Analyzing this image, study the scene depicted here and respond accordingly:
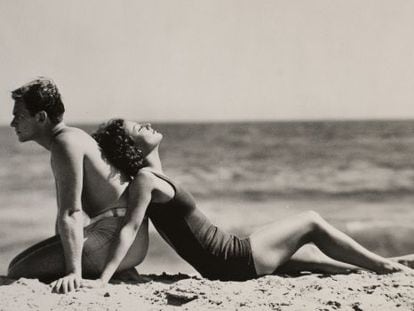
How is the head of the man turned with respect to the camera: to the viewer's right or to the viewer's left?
to the viewer's left

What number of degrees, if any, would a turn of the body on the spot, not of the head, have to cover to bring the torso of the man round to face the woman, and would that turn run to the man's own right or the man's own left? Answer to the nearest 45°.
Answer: approximately 180°

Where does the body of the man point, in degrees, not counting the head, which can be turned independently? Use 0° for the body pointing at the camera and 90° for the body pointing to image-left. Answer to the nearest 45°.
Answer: approximately 90°
